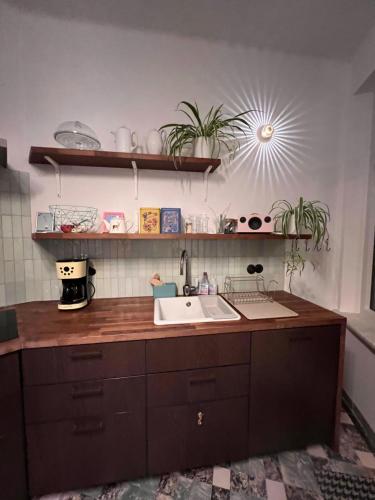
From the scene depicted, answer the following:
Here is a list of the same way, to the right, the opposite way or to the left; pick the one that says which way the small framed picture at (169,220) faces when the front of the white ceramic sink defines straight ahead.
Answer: the same way

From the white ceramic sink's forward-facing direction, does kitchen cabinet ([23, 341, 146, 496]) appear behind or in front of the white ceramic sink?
in front

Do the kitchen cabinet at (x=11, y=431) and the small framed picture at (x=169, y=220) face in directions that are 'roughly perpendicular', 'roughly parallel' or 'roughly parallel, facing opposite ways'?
roughly perpendicular

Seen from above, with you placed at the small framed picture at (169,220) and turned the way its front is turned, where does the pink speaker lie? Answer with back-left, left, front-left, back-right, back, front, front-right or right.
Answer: left

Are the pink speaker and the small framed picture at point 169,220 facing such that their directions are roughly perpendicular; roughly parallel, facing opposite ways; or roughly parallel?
roughly parallel

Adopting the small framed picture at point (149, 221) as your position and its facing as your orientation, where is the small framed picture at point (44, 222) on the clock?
the small framed picture at point (44, 222) is roughly at 3 o'clock from the small framed picture at point (149, 221).

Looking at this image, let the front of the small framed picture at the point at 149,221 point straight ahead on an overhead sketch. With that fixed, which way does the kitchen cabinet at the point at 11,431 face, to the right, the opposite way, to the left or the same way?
to the left

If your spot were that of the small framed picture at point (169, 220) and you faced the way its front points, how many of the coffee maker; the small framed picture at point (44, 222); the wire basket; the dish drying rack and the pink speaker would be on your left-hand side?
2

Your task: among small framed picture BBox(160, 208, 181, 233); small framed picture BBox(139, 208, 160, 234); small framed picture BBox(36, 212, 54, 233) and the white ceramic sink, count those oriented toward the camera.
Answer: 4

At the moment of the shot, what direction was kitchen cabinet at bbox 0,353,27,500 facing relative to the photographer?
facing the viewer and to the right of the viewer

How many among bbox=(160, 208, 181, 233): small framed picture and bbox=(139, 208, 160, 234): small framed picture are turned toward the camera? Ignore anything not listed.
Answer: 2

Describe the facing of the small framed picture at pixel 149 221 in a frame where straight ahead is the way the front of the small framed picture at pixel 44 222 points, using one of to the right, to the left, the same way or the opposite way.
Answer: the same way

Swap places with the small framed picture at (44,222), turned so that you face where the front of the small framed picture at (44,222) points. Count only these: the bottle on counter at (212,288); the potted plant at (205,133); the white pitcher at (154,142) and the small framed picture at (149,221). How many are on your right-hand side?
0

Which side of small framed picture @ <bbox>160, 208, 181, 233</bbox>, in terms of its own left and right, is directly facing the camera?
front

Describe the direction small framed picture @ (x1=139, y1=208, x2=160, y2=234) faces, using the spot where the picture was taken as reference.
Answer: facing the viewer

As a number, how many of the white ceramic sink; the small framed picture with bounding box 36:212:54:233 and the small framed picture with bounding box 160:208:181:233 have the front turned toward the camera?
3
